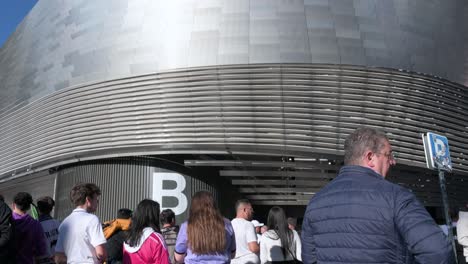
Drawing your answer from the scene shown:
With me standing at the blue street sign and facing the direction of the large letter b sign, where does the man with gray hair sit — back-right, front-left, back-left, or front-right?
back-left

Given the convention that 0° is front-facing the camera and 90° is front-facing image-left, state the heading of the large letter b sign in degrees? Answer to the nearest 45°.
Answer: approximately 0°

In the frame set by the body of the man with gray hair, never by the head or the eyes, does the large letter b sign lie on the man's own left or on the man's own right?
on the man's own left

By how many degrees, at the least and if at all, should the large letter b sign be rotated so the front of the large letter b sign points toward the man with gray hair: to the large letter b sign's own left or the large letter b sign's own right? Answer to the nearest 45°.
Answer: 0° — it already faces them

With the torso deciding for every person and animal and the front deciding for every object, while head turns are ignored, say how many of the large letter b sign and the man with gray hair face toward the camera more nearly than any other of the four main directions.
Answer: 1

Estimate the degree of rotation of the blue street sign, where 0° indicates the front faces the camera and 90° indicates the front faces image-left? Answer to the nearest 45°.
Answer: approximately 315°

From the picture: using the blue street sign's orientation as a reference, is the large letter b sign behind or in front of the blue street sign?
behind

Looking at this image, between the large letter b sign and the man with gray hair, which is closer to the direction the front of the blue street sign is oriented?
the man with gray hair

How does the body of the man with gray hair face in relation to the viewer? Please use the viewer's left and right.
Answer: facing away from the viewer and to the right of the viewer

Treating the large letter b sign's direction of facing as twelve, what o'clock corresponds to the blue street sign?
The blue street sign is roughly at 11 o'clock from the large letter b sign.
